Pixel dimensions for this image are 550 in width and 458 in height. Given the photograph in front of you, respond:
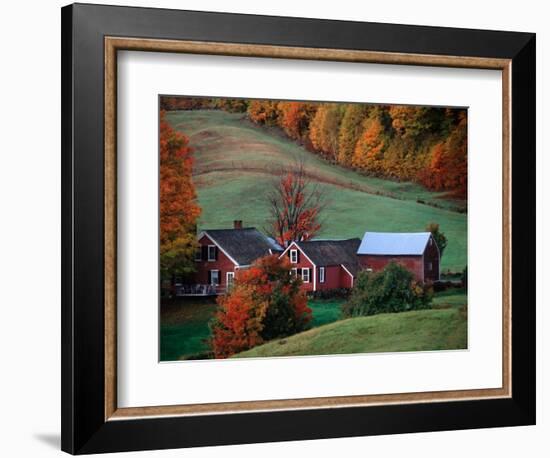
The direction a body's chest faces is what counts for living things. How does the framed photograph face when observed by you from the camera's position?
facing the viewer and to the right of the viewer
